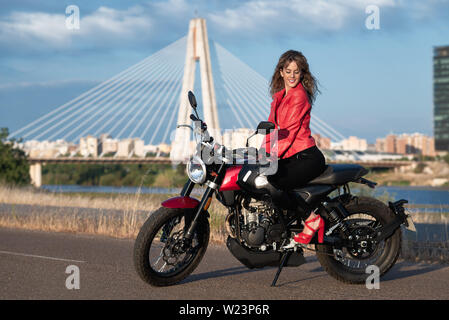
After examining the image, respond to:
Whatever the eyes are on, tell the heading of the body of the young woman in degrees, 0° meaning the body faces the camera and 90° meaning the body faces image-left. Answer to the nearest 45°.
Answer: approximately 90°

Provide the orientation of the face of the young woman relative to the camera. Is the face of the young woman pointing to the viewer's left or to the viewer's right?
to the viewer's left
